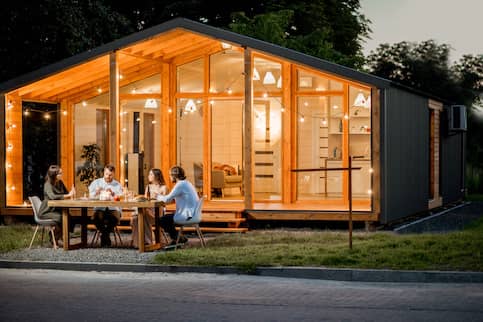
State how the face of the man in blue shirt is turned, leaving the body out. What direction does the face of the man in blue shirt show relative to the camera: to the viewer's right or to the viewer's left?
to the viewer's left

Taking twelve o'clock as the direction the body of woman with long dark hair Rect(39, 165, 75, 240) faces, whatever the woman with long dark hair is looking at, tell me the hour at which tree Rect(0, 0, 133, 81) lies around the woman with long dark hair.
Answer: The tree is roughly at 9 o'clock from the woman with long dark hair.

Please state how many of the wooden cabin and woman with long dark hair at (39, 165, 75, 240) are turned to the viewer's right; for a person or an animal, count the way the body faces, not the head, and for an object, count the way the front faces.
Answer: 1

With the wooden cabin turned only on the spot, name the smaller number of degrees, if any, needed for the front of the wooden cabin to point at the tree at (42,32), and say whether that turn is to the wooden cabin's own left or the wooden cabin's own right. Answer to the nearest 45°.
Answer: approximately 135° to the wooden cabin's own right

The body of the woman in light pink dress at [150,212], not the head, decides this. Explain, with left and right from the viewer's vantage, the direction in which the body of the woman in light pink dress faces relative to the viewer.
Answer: facing the viewer and to the left of the viewer

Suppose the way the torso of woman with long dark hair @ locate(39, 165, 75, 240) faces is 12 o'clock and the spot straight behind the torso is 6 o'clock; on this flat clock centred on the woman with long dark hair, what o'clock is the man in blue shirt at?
The man in blue shirt is roughly at 1 o'clock from the woman with long dark hair.

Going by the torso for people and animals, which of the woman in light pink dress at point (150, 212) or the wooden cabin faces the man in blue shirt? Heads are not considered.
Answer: the wooden cabin

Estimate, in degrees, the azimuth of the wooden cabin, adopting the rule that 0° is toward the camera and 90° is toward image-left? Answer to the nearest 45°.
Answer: approximately 0°

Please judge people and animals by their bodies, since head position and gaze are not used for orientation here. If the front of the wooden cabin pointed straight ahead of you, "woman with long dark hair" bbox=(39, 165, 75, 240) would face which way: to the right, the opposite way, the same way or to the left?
to the left

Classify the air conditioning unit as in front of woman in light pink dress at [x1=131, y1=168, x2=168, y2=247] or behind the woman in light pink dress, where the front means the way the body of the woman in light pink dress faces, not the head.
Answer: behind

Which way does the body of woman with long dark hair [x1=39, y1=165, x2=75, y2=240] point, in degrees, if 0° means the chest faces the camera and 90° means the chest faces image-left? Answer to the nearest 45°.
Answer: approximately 270°
